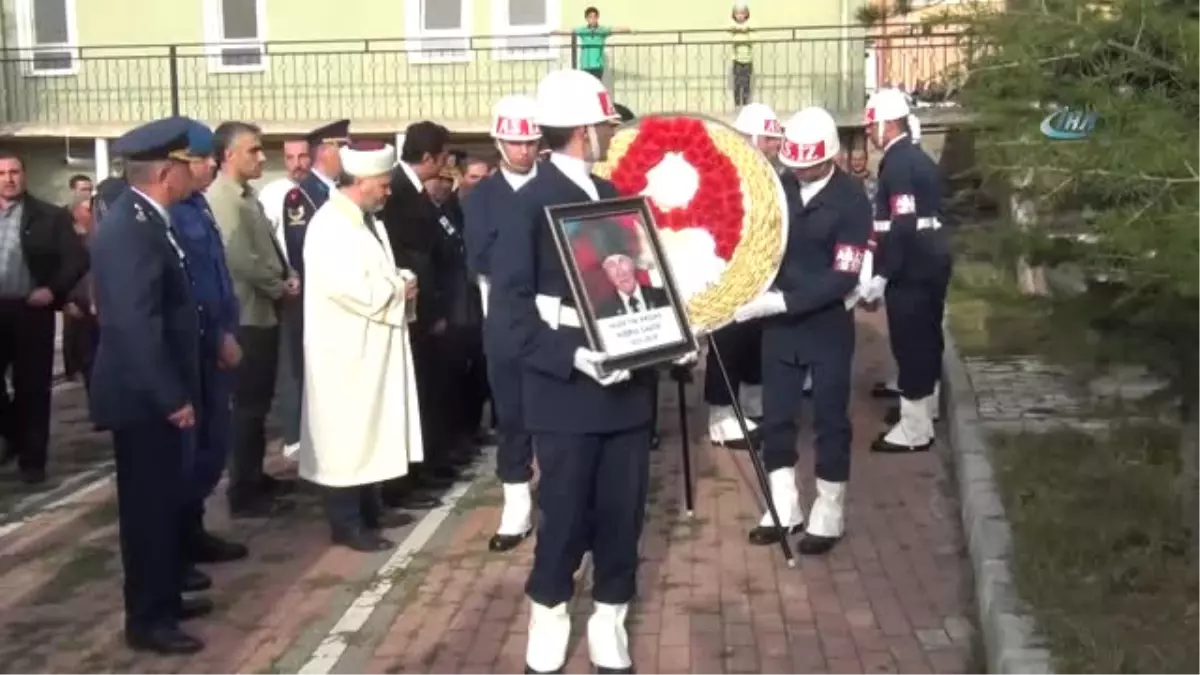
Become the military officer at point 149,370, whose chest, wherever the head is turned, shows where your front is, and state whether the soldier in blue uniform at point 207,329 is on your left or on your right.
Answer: on your left

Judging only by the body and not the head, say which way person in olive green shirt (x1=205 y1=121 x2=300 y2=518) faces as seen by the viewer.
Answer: to the viewer's right

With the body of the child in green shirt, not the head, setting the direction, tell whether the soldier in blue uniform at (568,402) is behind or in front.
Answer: in front

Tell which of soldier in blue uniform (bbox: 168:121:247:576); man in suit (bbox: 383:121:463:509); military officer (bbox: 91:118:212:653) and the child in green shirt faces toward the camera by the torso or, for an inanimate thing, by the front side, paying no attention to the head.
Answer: the child in green shirt

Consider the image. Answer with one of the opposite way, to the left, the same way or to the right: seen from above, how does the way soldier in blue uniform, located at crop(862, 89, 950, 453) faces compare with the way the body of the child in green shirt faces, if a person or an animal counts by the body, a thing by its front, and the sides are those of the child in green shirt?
to the right

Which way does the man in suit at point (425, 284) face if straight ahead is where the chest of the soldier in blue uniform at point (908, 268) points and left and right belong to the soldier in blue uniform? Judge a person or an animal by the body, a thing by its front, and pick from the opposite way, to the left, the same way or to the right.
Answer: the opposite way

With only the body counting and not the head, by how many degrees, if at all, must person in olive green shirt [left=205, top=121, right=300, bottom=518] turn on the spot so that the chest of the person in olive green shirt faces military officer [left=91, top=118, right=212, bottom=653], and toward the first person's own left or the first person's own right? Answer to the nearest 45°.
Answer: approximately 90° to the first person's own right

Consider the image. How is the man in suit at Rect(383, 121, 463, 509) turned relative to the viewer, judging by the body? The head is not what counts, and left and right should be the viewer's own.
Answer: facing to the right of the viewer

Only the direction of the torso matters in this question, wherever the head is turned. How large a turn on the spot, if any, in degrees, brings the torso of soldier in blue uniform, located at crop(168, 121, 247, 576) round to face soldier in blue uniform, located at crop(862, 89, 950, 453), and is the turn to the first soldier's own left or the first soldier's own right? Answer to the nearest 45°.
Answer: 0° — they already face them

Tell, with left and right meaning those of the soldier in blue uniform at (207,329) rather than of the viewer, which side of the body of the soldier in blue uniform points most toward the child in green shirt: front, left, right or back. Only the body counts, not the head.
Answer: left

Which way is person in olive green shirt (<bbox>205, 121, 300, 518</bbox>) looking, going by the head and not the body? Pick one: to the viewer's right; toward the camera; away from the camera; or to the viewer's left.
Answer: to the viewer's right

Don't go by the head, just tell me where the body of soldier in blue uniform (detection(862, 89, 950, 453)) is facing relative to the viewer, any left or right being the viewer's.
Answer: facing to the left of the viewer

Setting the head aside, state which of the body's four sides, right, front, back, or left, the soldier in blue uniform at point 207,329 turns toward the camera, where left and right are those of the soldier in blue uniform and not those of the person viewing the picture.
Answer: right

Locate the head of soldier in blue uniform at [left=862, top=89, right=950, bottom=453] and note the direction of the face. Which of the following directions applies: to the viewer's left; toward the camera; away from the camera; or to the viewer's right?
to the viewer's left
